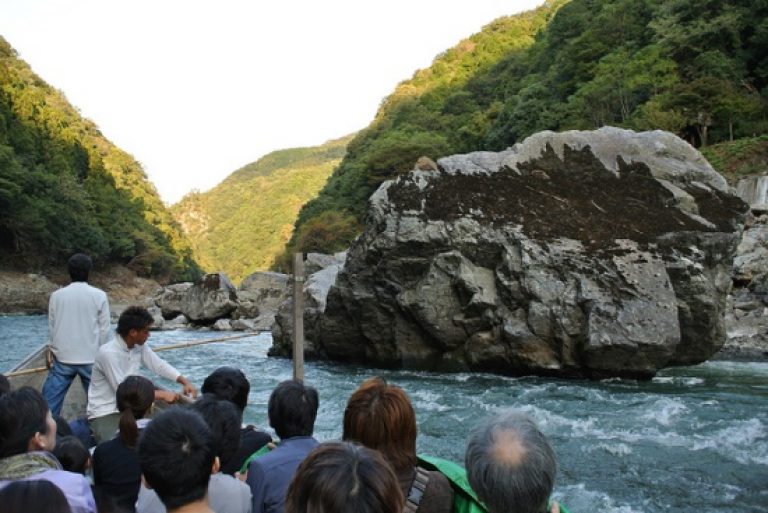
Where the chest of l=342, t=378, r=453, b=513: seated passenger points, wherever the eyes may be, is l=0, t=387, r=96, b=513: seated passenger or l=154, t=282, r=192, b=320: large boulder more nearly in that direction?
the large boulder

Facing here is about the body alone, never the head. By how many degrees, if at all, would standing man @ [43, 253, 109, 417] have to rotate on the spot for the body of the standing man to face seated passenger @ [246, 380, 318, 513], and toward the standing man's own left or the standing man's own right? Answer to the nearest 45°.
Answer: approximately 180°

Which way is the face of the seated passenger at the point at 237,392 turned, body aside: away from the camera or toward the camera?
away from the camera

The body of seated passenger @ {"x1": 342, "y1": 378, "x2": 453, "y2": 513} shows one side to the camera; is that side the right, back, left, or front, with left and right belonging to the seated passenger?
back

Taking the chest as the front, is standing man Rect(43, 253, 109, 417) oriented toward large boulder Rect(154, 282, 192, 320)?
yes

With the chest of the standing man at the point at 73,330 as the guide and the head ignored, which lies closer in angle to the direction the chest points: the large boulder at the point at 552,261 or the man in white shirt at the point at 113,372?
the large boulder

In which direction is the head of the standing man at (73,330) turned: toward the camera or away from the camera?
away from the camera

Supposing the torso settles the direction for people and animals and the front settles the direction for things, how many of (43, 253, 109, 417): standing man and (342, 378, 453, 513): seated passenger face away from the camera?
2

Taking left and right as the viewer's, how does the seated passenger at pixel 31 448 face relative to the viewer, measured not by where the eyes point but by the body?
facing away from the viewer and to the right of the viewer

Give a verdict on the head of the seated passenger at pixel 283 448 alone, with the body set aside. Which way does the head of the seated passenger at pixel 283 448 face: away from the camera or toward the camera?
away from the camera

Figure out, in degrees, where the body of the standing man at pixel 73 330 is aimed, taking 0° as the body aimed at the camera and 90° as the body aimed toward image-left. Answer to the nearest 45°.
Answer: approximately 180°

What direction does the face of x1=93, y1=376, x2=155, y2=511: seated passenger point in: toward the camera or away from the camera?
away from the camera

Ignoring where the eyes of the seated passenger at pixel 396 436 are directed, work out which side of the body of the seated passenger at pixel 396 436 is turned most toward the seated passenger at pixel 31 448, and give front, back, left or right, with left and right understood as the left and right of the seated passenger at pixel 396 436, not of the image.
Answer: left
